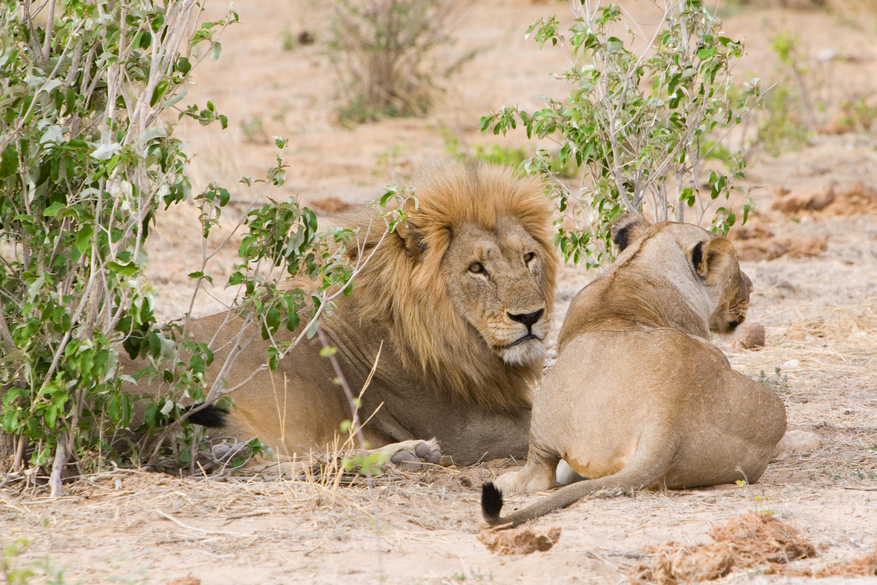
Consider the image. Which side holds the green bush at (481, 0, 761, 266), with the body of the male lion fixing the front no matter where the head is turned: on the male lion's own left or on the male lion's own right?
on the male lion's own left

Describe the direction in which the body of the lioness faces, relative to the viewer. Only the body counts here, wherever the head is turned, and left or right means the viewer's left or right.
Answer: facing away from the viewer

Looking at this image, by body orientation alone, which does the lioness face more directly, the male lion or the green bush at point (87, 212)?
the male lion

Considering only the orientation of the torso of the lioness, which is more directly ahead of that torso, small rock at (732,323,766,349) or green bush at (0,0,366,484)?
the small rock

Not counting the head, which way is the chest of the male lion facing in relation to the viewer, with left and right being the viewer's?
facing the viewer and to the right of the viewer

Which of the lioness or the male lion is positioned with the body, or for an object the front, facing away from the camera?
the lioness

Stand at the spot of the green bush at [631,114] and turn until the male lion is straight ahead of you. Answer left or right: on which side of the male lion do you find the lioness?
left

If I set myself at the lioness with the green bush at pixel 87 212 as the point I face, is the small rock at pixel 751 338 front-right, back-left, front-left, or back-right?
back-right

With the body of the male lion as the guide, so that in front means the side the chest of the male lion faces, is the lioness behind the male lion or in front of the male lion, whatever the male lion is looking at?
in front

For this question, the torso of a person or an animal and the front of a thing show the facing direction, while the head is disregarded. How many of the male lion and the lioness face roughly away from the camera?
1

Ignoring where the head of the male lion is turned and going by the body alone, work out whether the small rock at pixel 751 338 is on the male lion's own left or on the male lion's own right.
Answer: on the male lion's own left

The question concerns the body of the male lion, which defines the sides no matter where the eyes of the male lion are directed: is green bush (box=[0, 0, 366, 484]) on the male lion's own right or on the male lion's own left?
on the male lion's own right
